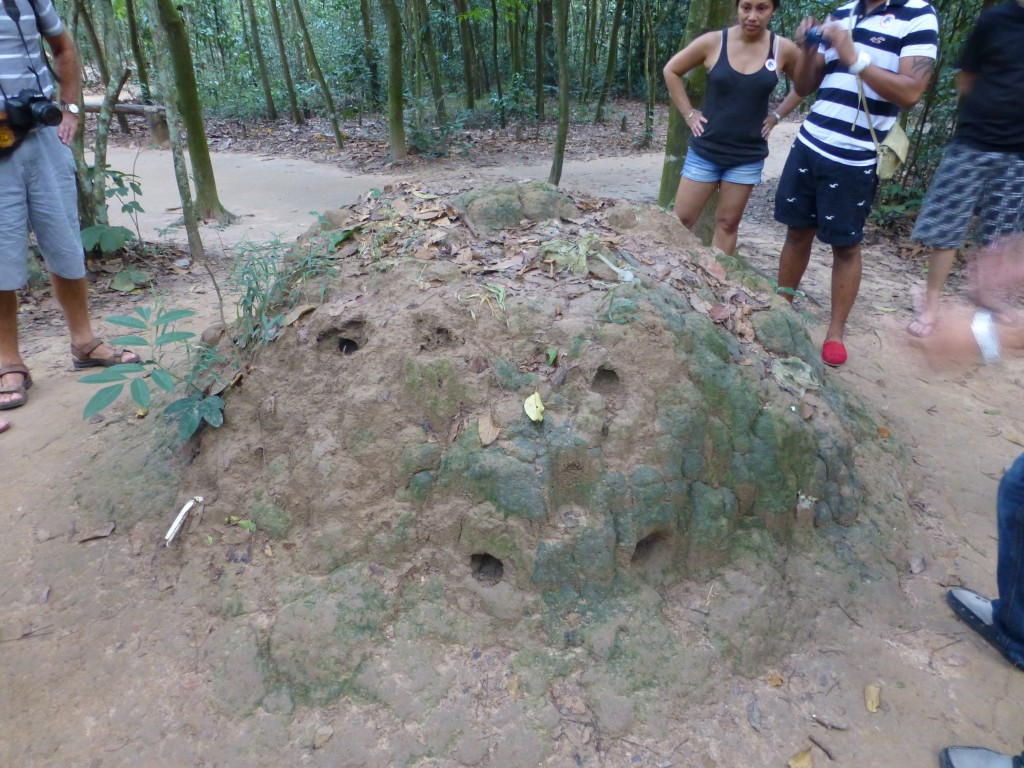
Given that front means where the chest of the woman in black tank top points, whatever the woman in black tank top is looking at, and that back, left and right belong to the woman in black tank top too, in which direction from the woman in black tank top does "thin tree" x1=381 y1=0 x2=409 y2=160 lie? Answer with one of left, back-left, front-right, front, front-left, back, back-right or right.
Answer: back-right

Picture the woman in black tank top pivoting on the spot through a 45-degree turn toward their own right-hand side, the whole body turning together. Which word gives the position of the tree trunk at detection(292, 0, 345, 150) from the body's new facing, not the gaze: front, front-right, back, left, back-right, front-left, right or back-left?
right

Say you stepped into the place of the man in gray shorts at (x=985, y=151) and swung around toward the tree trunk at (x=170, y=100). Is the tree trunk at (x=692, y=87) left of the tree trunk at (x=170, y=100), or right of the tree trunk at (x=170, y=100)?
right

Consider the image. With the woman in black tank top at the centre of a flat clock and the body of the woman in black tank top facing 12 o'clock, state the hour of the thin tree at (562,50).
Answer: The thin tree is roughly at 5 o'clock from the woman in black tank top.

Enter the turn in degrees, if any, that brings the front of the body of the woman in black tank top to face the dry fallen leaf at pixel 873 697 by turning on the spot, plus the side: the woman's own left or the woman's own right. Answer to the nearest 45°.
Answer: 0° — they already face it

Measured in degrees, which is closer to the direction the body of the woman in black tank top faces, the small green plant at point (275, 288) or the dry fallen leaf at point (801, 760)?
the dry fallen leaf

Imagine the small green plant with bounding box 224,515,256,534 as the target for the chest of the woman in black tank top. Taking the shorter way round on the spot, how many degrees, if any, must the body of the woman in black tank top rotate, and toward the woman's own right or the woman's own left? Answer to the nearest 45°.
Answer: approximately 45° to the woman's own right

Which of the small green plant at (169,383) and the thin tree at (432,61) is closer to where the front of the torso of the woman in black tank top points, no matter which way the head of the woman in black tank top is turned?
the small green plant

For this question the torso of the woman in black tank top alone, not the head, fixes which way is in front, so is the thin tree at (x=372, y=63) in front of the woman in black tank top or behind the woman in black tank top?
behind

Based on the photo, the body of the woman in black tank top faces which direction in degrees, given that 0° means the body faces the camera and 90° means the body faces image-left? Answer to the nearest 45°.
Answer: approximately 0°

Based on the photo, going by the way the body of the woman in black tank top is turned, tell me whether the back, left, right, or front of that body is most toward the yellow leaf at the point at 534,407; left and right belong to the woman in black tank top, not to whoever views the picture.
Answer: front

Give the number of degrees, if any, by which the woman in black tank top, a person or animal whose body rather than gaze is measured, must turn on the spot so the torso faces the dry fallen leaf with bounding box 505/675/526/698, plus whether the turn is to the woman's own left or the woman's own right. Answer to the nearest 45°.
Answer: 0° — they already face it

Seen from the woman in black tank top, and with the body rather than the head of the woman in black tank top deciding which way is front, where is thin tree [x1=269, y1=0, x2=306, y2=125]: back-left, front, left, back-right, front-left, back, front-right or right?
back-right

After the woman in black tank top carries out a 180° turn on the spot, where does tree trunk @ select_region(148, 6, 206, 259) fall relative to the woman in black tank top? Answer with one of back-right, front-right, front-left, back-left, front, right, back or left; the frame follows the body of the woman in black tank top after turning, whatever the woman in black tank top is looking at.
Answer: left

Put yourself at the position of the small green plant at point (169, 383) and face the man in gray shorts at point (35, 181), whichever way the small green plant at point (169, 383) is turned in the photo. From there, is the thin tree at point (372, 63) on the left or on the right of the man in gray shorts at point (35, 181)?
right

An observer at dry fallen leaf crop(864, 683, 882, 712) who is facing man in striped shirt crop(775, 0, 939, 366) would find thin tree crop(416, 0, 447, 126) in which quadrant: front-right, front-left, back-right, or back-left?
front-left

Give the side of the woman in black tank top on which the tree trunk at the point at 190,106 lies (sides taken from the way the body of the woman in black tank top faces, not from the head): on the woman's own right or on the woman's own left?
on the woman's own right

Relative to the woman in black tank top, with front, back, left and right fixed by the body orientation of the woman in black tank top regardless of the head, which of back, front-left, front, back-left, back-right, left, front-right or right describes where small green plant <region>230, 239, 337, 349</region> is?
front-right
